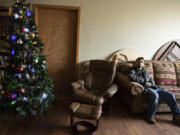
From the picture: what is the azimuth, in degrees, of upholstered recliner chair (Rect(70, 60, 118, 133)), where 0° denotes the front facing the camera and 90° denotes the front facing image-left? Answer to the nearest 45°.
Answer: approximately 45°

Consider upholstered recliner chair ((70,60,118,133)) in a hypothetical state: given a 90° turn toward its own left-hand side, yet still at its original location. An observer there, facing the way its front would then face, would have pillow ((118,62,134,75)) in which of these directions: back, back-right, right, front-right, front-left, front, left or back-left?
left

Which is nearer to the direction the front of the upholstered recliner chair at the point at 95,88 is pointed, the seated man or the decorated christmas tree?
the decorated christmas tree

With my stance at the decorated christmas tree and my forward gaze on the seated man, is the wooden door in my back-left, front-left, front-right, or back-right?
front-left

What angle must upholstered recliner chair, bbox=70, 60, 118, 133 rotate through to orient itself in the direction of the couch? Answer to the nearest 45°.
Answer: approximately 135° to its left

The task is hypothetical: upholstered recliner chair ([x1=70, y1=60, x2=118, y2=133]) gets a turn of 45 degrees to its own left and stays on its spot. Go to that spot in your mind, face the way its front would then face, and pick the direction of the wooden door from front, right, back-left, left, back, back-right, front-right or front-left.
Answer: back-right
